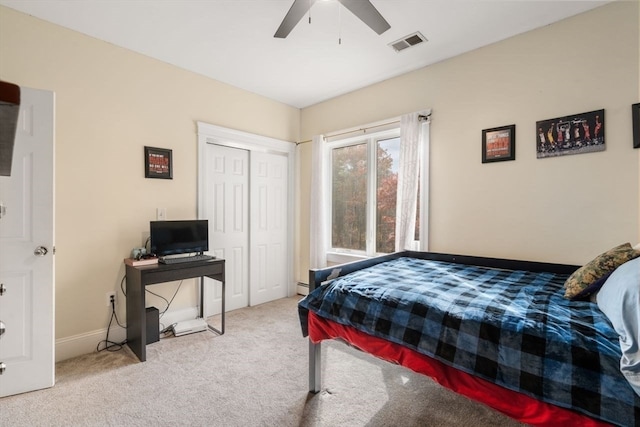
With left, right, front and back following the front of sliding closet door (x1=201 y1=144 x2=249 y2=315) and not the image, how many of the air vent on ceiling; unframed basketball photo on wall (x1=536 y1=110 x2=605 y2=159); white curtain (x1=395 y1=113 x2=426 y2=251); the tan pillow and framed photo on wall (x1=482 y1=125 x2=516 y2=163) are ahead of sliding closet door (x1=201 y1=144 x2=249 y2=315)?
5

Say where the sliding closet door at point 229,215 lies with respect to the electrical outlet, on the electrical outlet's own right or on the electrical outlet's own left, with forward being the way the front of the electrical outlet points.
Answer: on the electrical outlet's own left

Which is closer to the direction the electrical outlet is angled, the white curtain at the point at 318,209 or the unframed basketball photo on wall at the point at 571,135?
the unframed basketball photo on wall

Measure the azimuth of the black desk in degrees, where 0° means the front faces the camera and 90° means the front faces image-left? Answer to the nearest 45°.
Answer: approximately 315°

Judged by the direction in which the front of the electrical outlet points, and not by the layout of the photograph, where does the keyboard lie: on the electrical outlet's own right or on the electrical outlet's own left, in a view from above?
on the electrical outlet's own left

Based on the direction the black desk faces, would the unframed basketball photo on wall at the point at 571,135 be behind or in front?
in front
